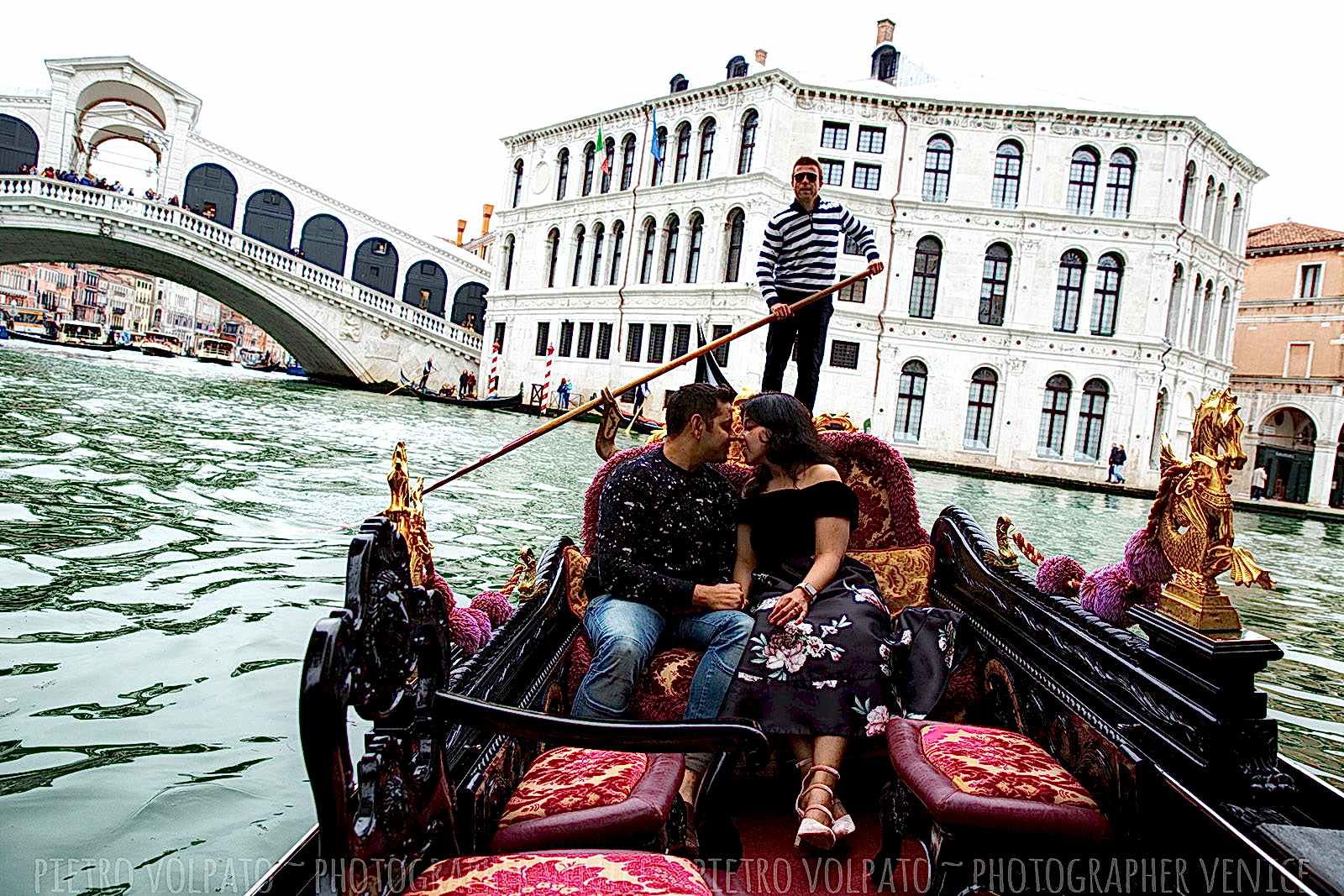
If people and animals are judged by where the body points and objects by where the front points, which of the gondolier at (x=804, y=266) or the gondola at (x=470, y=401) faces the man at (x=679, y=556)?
the gondolier

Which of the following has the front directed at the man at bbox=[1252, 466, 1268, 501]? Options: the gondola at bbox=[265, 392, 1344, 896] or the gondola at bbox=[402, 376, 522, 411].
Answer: the gondola at bbox=[402, 376, 522, 411]

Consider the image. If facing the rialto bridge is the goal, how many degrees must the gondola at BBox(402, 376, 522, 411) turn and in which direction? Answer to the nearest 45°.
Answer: approximately 135° to its left

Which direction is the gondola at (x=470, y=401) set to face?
to the viewer's right

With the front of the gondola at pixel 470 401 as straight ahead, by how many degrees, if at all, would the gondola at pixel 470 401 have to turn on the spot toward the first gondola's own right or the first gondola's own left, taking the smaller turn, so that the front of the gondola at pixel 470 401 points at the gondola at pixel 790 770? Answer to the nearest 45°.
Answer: approximately 90° to the first gondola's own right

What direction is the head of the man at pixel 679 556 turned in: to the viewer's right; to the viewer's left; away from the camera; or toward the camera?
to the viewer's right

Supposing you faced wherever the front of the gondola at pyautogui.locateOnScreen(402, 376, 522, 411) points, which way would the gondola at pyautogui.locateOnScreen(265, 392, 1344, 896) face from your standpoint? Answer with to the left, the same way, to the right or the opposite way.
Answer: to the right

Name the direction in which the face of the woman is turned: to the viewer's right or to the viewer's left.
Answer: to the viewer's left

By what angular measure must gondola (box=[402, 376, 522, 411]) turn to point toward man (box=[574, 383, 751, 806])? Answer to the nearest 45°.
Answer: approximately 90° to its right

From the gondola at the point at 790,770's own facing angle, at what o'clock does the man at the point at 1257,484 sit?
The man is roughly at 7 o'clock from the gondola.

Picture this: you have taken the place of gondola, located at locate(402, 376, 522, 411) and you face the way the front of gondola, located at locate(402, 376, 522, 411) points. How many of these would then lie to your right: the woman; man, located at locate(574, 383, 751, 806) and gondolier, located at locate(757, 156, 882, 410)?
3

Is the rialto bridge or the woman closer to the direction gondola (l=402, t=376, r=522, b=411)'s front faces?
the woman

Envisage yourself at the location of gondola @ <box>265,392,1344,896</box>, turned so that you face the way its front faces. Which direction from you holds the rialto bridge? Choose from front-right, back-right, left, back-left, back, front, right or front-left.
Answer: back-right

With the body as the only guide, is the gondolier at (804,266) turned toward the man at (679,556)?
yes
